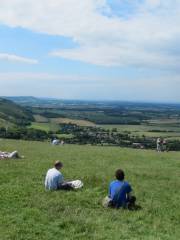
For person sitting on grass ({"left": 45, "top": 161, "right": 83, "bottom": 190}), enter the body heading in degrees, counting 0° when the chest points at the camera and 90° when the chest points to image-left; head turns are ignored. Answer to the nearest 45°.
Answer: approximately 225°

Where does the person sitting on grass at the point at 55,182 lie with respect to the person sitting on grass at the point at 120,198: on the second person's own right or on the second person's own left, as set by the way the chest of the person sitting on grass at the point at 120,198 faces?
on the second person's own left

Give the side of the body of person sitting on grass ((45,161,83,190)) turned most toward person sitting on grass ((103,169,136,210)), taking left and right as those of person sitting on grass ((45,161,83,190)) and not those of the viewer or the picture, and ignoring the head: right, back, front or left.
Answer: right

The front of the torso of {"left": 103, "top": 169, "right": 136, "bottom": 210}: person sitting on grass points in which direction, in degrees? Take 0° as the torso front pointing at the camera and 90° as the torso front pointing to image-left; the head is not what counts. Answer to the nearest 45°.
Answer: approximately 180°
